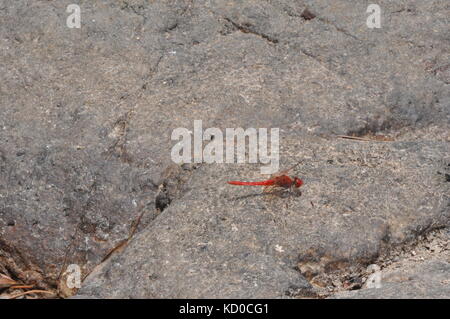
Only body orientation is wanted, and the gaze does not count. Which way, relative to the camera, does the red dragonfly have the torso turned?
to the viewer's right
